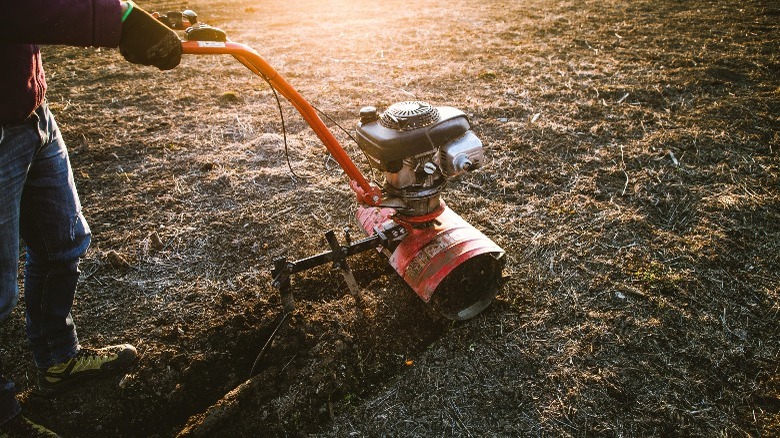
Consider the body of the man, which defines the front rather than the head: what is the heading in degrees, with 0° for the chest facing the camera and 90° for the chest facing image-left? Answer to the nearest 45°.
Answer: approximately 270°
